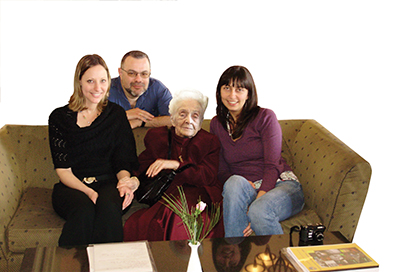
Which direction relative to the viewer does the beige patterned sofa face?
toward the camera

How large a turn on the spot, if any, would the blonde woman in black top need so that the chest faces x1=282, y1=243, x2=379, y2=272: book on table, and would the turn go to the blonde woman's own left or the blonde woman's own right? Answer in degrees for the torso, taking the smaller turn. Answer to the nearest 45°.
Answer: approximately 45° to the blonde woman's own left

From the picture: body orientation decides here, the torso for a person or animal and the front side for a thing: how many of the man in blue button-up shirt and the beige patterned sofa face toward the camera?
2

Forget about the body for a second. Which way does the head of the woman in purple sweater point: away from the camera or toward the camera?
toward the camera

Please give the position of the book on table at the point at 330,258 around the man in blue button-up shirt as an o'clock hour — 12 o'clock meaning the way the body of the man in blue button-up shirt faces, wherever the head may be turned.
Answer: The book on table is roughly at 11 o'clock from the man in blue button-up shirt.

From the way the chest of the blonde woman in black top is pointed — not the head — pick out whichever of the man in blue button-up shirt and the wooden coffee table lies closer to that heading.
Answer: the wooden coffee table

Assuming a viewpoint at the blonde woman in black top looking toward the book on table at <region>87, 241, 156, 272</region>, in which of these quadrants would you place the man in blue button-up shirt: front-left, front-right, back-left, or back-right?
back-left

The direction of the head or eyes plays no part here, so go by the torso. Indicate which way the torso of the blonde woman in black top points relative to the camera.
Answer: toward the camera

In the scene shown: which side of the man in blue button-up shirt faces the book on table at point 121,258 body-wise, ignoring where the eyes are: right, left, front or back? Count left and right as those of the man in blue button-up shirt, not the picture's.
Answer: front

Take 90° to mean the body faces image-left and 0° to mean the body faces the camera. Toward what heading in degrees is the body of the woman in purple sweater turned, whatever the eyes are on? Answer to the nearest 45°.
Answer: approximately 45°

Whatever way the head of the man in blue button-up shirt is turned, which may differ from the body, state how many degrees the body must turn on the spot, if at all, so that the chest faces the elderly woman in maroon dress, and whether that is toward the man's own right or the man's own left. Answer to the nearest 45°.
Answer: approximately 45° to the man's own left
